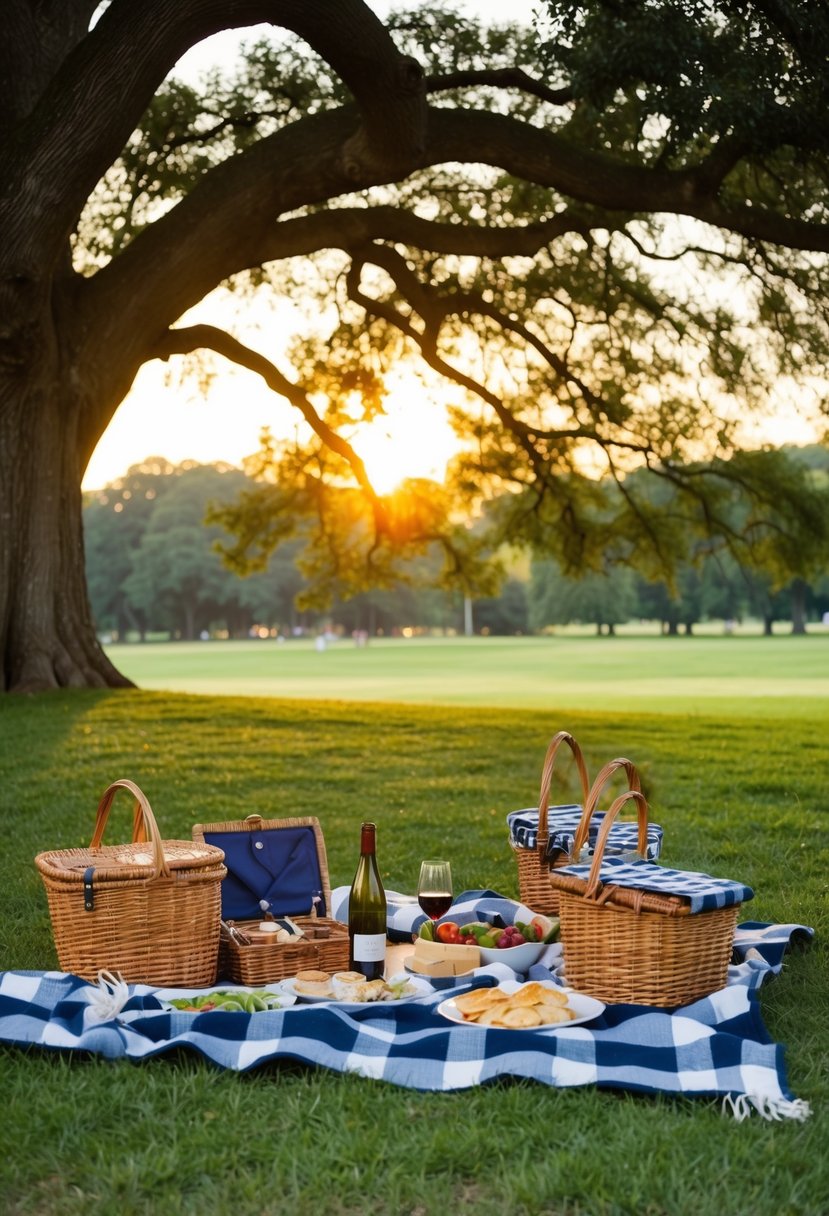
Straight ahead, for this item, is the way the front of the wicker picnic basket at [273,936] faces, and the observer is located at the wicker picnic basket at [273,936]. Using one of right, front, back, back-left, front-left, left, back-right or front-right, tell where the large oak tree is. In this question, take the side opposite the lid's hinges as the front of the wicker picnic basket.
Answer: back

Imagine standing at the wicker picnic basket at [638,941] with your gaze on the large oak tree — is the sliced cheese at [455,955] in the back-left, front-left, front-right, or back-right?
front-left

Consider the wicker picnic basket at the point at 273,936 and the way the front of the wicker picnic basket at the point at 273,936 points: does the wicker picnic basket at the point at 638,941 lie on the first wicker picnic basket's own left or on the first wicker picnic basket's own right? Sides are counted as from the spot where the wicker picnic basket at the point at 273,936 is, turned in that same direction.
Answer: on the first wicker picnic basket's own left

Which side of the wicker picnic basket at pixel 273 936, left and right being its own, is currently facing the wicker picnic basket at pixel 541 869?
left

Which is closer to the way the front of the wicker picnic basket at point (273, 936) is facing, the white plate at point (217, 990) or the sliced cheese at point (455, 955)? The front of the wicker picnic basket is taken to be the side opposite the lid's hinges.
the white plate

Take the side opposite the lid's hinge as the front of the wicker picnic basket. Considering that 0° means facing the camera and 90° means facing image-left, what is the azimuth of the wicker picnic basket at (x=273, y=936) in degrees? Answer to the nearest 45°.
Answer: approximately 0°

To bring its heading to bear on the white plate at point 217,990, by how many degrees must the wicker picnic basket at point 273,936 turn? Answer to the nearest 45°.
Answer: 0° — it already faces it

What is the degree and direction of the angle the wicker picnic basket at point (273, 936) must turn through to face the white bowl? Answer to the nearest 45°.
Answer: approximately 90° to its left

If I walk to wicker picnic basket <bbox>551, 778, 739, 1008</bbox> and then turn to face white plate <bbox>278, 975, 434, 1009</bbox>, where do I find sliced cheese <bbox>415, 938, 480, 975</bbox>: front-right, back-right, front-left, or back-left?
front-right

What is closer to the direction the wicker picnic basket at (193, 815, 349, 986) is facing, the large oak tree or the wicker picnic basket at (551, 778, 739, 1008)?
the wicker picnic basket

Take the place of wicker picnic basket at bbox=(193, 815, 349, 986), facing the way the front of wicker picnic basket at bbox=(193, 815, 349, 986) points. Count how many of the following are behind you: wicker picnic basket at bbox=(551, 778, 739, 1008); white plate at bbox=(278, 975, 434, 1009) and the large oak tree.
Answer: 1

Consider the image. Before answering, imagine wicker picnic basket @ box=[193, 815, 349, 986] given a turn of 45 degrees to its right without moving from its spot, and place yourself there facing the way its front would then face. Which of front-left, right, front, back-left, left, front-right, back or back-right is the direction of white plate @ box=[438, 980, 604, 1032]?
left

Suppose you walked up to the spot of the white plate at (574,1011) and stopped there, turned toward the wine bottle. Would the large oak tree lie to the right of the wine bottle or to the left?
right
